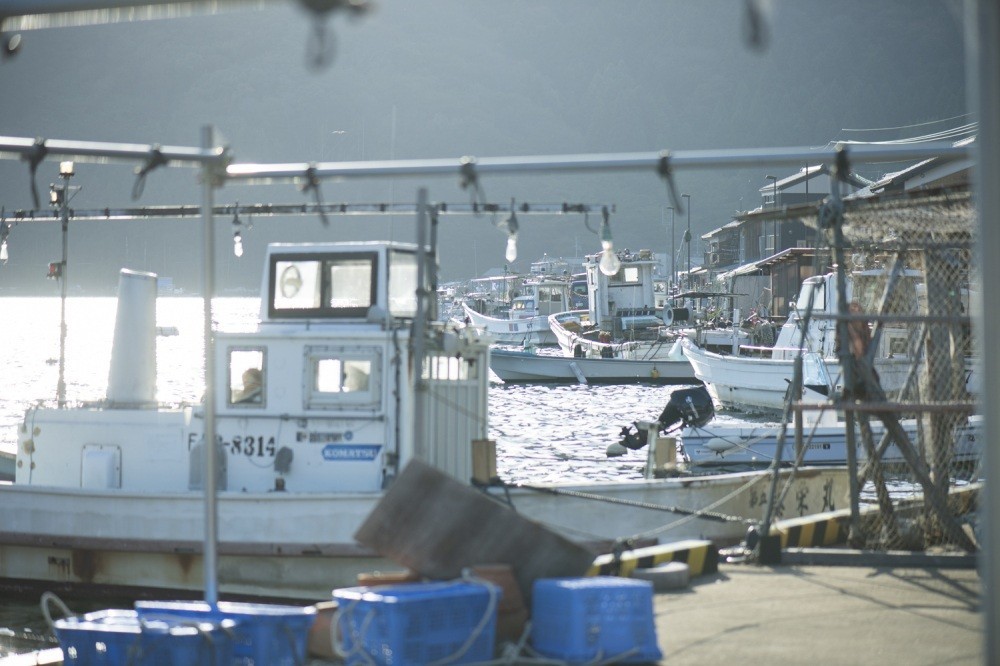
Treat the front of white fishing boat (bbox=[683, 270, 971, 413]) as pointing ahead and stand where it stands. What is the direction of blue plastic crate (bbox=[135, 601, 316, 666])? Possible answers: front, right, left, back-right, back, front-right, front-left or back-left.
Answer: left

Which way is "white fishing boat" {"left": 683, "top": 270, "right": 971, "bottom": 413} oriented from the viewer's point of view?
to the viewer's left

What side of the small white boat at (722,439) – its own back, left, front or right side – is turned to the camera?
right

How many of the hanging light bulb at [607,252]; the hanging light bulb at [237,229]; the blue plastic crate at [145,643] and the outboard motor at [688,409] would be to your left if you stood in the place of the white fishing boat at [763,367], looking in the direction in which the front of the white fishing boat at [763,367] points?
4

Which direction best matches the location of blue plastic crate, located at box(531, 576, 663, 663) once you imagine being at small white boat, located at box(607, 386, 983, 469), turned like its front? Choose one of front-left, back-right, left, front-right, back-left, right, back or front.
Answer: right

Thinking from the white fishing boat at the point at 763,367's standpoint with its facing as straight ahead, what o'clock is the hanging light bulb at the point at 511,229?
The hanging light bulb is roughly at 9 o'clock from the white fishing boat.

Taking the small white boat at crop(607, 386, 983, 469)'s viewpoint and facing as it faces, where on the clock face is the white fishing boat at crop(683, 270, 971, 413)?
The white fishing boat is roughly at 9 o'clock from the small white boat.

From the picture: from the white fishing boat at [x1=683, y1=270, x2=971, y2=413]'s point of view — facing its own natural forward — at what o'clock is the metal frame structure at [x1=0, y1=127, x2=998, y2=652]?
The metal frame structure is roughly at 9 o'clock from the white fishing boat.
